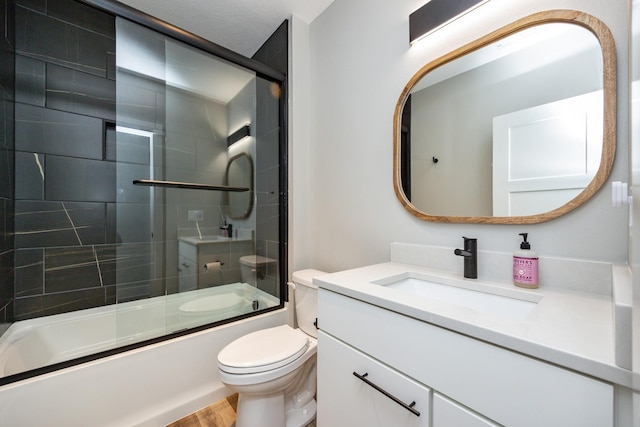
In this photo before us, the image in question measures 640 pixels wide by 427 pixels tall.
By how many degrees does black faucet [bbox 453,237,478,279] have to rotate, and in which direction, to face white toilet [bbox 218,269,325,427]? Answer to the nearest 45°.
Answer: approximately 45° to its right

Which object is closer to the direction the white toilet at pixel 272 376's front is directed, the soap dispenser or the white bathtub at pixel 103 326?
the white bathtub

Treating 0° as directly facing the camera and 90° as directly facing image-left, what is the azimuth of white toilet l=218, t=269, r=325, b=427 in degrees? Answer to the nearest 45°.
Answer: approximately 45°

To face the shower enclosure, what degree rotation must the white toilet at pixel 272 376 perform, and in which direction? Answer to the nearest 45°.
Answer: approximately 90° to its right

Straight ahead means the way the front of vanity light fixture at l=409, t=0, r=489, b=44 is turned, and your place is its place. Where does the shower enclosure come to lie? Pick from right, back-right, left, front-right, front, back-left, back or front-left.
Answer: front-right

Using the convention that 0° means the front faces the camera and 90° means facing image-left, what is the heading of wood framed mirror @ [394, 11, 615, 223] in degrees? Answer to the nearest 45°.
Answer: approximately 45°

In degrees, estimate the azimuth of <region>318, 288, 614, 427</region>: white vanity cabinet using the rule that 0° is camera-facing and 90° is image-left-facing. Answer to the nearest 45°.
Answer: approximately 45°
